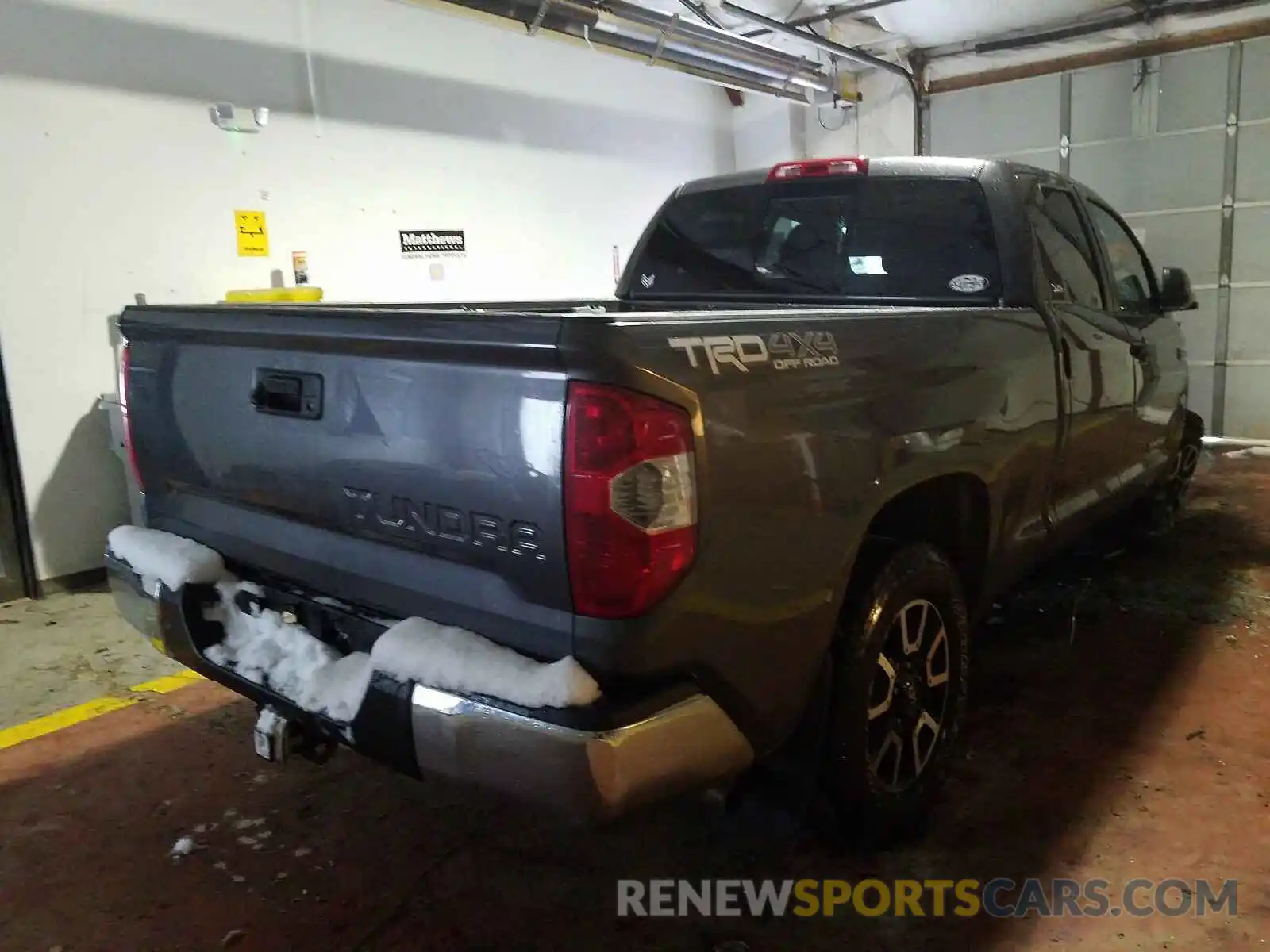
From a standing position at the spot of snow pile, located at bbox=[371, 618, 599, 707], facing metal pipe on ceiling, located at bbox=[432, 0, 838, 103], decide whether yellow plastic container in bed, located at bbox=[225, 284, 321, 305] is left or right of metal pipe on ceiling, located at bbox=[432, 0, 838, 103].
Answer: left

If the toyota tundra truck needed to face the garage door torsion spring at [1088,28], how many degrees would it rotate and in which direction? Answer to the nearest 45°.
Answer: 0° — it already faces it

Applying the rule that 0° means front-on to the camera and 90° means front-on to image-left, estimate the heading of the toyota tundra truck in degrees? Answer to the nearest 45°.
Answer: approximately 225°

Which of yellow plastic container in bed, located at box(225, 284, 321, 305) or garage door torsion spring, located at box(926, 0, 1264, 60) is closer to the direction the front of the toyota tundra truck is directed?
the garage door torsion spring

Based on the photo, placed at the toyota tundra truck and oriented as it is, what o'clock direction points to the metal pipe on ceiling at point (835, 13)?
The metal pipe on ceiling is roughly at 11 o'clock from the toyota tundra truck.

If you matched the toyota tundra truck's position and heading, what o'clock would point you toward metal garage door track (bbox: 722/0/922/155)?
The metal garage door track is roughly at 11 o'clock from the toyota tundra truck.
